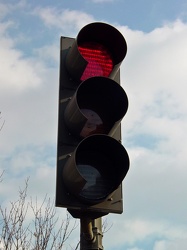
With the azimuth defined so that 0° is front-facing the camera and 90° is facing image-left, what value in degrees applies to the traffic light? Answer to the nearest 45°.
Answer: approximately 315°
